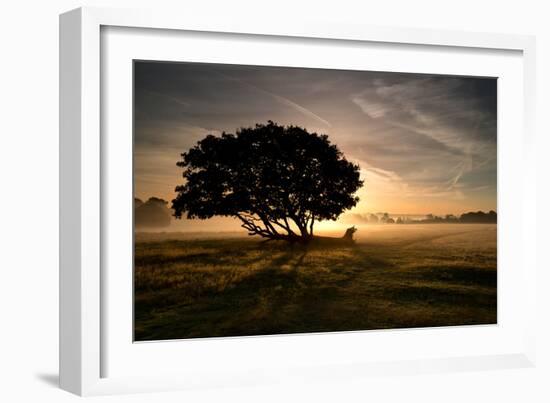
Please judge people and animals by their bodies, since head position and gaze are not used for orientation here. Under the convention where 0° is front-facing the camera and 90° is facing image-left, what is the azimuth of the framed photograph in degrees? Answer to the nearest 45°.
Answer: approximately 315°
